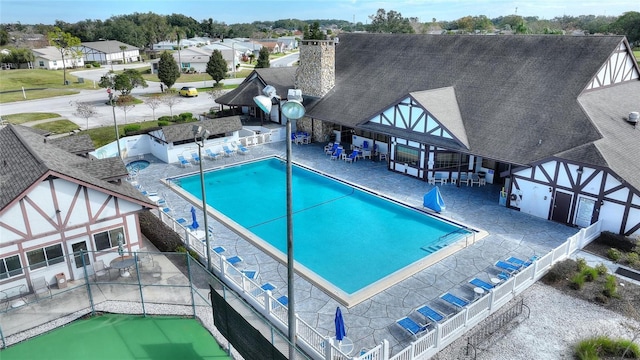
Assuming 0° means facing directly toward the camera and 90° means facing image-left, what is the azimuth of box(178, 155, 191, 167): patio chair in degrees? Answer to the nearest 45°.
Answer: approximately 315°

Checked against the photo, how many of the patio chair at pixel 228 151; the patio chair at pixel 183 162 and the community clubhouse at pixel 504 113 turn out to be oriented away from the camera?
0

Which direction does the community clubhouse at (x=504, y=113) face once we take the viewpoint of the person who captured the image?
facing the viewer and to the left of the viewer

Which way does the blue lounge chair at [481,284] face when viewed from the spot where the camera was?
facing away from the viewer and to the left of the viewer

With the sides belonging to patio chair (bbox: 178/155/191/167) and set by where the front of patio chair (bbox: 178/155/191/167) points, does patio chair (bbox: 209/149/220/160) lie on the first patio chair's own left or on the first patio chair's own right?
on the first patio chair's own left

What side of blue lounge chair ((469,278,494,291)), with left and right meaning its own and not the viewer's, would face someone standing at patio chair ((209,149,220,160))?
front

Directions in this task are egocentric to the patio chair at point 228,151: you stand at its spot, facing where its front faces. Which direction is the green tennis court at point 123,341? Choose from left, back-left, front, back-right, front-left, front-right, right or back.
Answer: front-right

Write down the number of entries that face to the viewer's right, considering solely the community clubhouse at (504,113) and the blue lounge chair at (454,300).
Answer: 0

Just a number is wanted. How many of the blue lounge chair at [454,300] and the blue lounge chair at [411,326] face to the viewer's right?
0

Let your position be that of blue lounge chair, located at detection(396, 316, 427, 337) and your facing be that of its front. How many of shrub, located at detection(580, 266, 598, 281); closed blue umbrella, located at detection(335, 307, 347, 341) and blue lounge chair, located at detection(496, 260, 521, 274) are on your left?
1

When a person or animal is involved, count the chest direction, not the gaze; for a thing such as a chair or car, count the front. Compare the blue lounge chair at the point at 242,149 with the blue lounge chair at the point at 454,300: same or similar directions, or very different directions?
very different directions

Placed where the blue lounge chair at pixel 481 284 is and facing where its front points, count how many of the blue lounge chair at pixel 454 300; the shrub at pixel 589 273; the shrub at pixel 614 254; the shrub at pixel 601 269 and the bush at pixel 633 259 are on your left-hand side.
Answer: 1

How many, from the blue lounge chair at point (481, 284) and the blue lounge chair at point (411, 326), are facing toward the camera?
0

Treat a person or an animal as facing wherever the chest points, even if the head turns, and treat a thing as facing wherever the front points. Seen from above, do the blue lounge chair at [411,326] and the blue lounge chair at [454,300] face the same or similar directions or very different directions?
same or similar directions

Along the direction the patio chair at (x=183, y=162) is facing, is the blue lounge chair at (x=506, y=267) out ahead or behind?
ahead

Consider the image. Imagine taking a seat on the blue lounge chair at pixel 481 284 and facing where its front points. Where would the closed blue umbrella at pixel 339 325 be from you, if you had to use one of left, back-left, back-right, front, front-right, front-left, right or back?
left

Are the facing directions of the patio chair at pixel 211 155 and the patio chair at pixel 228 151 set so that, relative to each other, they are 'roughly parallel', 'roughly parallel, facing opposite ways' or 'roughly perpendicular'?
roughly parallel

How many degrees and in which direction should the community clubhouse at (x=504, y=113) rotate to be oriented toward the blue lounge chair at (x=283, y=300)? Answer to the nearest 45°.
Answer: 0° — it already faces it

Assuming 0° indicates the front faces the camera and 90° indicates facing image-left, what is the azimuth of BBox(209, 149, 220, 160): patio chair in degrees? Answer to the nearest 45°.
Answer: approximately 315°
